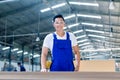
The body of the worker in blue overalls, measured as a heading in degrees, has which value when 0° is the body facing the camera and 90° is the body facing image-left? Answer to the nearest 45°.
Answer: approximately 0°
